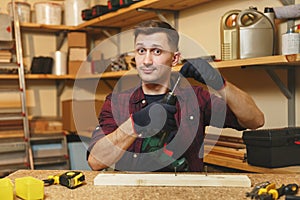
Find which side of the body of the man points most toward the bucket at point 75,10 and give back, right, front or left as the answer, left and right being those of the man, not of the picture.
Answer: back

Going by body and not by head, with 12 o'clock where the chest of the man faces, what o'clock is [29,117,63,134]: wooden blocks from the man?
The wooden blocks is roughly at 5 o'clock from the man.

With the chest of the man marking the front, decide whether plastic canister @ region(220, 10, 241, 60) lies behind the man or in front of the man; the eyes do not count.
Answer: behind

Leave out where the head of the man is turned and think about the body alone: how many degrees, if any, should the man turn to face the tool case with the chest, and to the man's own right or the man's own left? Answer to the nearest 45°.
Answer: approximately 135° to the man's own left

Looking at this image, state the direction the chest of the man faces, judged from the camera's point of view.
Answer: toward the camera

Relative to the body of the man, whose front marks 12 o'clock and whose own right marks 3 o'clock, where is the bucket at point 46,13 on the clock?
The bucket is roughly at 5 o'clock from the man.

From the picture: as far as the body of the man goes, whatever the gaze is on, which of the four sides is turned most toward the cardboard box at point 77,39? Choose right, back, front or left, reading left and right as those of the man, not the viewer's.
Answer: back

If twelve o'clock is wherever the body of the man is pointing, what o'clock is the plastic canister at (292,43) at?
The plastic canister is roughly at 8 o'clock from the man.
